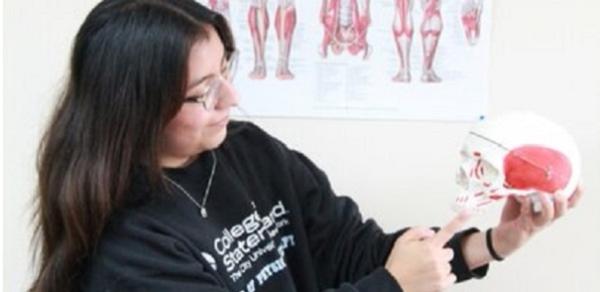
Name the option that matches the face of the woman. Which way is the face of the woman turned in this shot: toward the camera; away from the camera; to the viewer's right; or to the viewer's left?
to the viewer's right

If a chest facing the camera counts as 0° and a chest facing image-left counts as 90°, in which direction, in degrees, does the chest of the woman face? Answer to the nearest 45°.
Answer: approximately 315°

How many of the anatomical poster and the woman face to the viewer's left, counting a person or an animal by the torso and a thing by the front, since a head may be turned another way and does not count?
0

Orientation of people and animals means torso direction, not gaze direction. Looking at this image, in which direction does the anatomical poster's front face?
toward the camera
